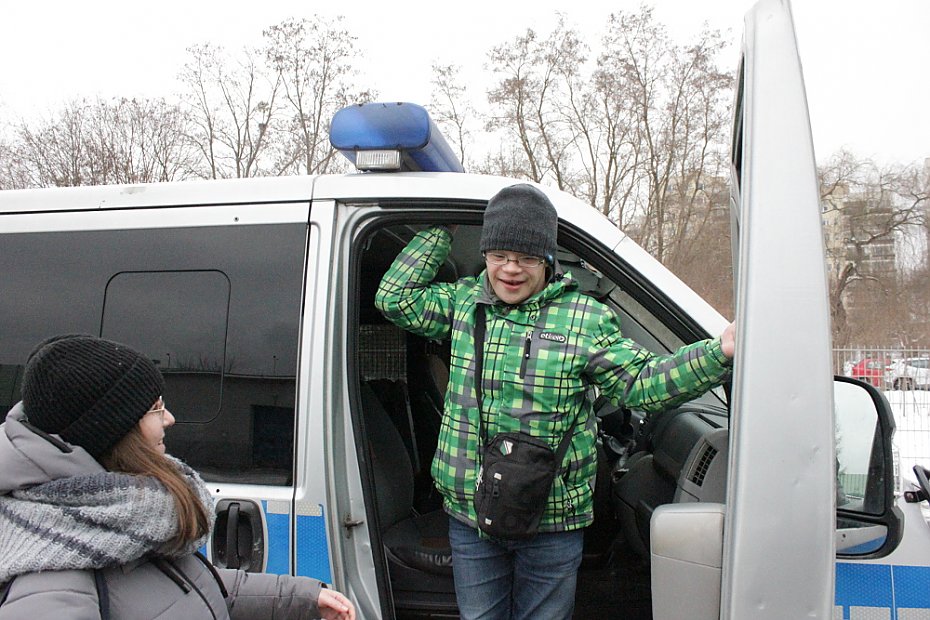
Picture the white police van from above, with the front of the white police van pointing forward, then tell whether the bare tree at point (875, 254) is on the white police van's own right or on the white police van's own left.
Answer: on the white police van's own left

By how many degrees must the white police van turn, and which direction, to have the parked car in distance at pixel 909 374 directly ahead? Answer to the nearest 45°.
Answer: approximately 45° to its left

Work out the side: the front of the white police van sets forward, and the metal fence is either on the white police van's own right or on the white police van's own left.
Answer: on the white police van's own left

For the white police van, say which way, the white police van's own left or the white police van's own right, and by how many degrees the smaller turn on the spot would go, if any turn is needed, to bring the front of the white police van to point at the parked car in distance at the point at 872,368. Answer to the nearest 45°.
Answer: approximately 45° to the white police van's own left

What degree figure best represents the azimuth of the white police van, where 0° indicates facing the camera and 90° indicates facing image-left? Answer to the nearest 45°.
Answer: approximately 270°

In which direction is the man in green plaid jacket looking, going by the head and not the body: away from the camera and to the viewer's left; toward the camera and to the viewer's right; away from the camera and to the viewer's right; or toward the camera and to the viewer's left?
toward the camera and to the viewer's left
